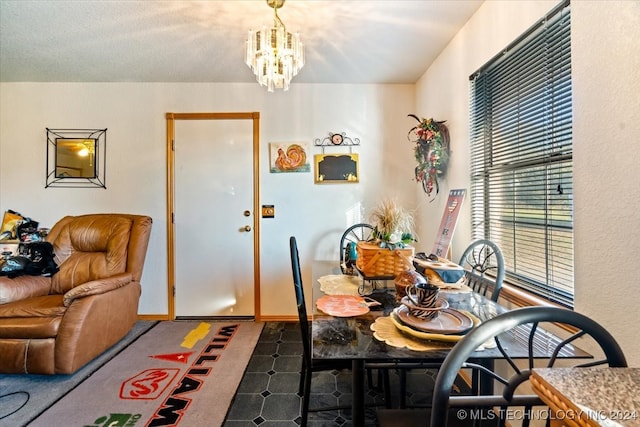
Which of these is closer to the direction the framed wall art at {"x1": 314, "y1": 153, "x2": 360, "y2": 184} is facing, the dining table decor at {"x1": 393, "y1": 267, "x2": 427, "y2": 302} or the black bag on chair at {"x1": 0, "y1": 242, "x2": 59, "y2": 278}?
the dining table decor

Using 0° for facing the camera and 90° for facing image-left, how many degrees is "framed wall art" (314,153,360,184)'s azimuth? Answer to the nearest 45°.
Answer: approximately 0°

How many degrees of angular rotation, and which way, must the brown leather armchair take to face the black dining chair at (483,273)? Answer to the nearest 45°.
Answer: approximately 90° to its left

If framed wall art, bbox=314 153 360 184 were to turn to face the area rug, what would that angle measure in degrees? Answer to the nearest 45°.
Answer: approximately 45° to its right

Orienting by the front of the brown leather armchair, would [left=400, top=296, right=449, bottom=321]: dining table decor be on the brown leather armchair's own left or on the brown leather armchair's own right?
on the brown leather armchair's own left
